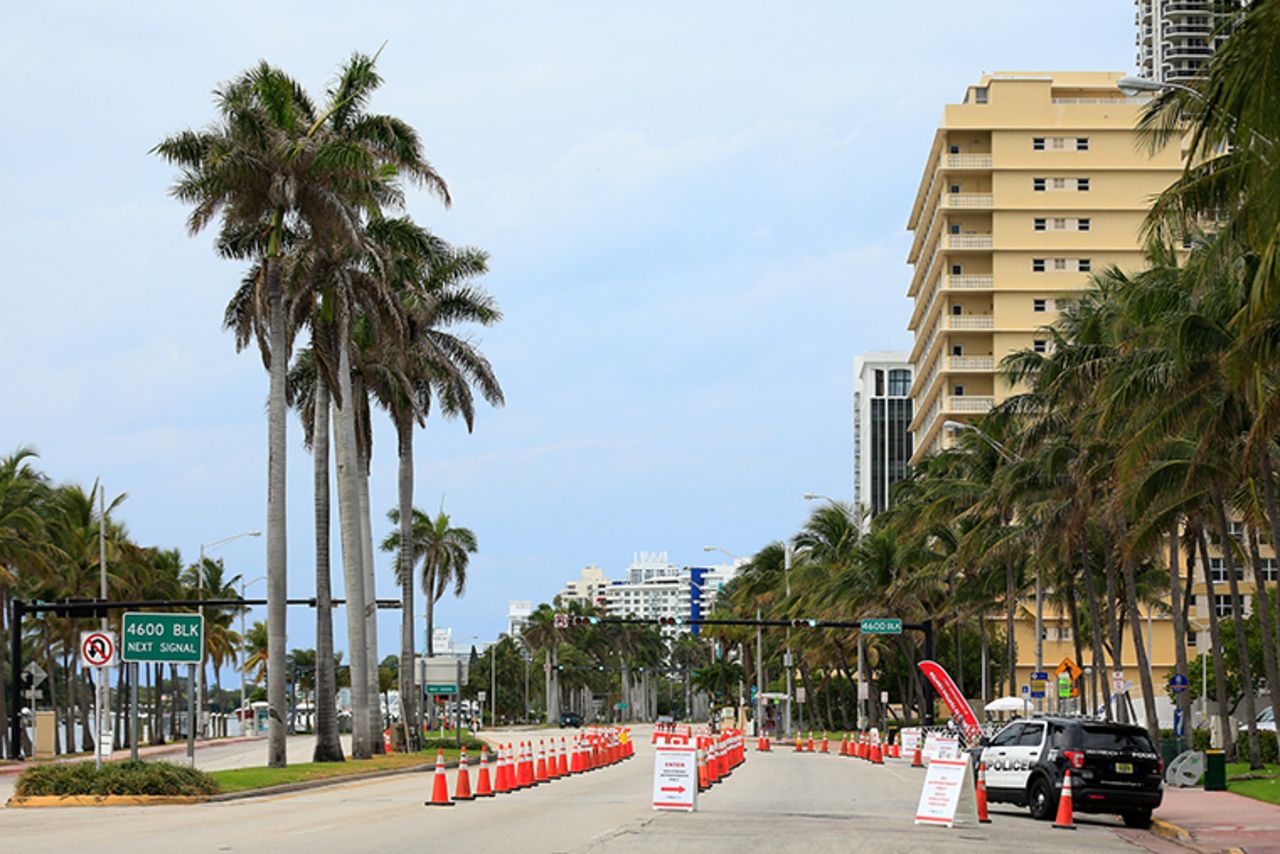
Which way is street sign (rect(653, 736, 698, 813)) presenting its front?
toward the camera

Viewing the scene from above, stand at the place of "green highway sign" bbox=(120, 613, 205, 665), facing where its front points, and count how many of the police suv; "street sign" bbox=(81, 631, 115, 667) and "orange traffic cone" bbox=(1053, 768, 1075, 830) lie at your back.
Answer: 0

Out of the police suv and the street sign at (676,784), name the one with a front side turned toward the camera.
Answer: the street sign

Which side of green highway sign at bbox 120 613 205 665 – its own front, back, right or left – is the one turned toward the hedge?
front

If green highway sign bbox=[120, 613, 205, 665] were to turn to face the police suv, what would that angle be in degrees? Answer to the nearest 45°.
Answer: approximately 45° to its left

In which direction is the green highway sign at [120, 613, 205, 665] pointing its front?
toward the camera

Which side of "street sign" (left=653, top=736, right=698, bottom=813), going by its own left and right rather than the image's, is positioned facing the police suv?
left

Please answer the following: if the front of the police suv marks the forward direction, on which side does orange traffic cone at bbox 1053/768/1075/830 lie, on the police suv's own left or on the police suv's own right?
on the police suv's own left

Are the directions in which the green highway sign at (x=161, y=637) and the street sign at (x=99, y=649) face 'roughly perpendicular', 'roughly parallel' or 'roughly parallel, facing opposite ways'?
roughly parallel

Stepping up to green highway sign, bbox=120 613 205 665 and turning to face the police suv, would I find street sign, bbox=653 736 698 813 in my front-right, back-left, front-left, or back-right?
front-right

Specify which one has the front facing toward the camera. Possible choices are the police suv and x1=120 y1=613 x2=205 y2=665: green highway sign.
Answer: the green highway sign

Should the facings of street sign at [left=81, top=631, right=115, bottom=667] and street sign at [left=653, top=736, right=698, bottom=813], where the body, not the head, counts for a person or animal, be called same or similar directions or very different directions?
same or similar directions

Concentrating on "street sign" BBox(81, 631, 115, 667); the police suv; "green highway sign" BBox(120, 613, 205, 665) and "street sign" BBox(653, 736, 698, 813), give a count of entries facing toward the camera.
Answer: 3

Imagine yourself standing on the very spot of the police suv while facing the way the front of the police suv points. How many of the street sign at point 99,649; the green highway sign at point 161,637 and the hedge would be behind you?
0

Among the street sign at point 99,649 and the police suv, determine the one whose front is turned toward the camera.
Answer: the street sign
